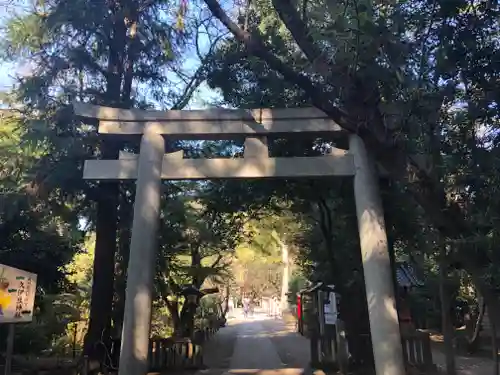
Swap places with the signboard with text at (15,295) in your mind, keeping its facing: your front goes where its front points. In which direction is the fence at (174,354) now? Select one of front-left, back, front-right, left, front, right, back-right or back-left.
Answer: left

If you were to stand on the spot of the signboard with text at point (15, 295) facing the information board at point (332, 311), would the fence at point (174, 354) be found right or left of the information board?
left

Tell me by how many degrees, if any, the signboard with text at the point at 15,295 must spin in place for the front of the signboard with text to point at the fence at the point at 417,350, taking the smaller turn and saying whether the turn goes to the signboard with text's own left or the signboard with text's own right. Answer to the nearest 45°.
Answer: approximately 45° to the signboard with text's own left

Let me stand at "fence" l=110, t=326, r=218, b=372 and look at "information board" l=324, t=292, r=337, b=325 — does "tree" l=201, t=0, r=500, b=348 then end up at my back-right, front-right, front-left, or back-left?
front-right

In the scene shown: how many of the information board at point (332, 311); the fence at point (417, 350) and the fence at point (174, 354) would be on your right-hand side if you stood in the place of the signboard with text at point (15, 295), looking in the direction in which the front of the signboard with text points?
0

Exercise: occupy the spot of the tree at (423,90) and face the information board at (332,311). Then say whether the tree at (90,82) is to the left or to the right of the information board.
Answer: left

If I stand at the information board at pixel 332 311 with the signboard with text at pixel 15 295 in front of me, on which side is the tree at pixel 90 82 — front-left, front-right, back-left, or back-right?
front-right

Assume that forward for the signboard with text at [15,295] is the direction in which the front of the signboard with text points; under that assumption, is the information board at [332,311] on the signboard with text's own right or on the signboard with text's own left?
on the signboard with text's own left
